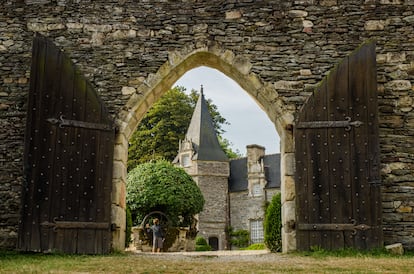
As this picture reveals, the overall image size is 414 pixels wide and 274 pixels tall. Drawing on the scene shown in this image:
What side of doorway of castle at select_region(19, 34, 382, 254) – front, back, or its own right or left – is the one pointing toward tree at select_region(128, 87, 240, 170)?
back

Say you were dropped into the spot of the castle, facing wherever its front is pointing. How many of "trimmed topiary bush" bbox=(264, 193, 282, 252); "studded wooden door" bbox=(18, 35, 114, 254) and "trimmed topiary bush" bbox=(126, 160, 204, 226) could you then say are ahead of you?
3

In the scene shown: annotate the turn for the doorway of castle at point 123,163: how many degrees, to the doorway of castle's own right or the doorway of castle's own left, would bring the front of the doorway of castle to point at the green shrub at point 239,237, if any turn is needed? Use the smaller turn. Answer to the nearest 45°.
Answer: approximately 180°

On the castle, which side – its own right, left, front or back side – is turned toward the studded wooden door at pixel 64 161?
front

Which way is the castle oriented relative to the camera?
toward the camera

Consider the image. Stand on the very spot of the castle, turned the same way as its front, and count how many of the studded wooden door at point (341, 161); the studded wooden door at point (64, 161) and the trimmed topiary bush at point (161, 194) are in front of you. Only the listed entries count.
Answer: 3

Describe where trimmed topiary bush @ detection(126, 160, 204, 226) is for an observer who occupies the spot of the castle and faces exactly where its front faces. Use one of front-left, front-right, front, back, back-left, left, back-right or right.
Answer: front

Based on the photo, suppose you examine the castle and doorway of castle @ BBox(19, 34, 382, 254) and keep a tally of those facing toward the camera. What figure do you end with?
2

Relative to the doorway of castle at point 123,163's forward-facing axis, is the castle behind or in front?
behind

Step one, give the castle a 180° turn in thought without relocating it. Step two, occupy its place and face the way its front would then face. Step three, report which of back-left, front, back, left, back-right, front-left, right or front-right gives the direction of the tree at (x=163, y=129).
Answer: left

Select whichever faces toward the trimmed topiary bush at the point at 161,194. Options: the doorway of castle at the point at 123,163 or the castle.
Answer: the castle

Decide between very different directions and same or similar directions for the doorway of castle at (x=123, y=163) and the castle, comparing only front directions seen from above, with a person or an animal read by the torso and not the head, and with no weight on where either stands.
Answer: same or similar directions

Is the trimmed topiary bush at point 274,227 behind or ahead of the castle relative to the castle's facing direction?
ahead

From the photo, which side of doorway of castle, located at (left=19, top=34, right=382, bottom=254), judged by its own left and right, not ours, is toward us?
front

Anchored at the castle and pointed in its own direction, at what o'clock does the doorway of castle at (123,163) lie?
The doorway of castle is roughly at 12 o'clock from the castle.
